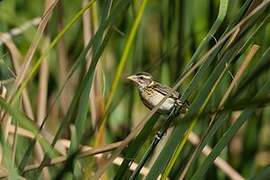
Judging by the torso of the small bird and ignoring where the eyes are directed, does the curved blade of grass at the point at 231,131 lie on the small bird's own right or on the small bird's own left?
on the small bird's own left

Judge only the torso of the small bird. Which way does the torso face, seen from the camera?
to the viewer's left
